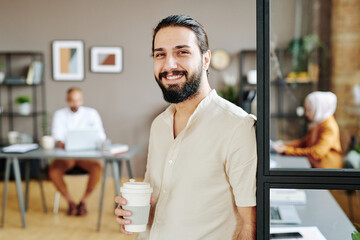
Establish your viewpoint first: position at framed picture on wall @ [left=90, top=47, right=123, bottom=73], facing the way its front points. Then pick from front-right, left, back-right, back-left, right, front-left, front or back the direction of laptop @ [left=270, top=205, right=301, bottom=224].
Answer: front

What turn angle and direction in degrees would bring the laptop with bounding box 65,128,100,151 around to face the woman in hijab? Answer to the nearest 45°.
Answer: approximately 135° to its right

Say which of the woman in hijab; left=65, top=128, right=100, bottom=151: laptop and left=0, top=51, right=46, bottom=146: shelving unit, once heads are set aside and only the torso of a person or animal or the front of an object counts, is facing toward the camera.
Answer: the shelving unit

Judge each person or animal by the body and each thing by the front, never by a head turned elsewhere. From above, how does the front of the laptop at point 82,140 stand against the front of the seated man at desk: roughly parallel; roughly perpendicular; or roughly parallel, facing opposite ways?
roughly parallel, facing opposite ways

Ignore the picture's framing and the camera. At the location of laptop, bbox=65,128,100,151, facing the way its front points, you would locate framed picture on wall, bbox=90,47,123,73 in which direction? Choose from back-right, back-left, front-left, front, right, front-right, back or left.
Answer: front

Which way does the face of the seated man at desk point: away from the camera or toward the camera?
toward the camera

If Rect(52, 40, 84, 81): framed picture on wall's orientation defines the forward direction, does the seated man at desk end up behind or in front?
in front

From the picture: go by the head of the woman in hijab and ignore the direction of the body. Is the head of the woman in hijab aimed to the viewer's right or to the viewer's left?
to the viewer's left

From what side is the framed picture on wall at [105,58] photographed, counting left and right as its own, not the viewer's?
front

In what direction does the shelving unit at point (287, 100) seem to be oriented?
toward the camera

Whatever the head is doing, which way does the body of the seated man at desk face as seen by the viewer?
toward the camera

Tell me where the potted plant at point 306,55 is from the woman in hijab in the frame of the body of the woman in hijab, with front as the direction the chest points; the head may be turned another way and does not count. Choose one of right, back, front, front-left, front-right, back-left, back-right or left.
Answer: right

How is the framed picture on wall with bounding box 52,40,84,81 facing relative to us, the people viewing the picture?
facing the viewer

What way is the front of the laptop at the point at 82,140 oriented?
away from the camera

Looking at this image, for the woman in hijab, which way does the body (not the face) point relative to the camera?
to the viewer's left

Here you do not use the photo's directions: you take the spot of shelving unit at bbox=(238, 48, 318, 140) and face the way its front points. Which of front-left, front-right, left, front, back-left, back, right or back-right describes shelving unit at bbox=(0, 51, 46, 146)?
right

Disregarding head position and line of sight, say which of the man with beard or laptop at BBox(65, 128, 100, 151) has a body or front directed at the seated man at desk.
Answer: the laptop

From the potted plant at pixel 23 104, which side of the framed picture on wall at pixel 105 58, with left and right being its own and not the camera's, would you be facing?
right

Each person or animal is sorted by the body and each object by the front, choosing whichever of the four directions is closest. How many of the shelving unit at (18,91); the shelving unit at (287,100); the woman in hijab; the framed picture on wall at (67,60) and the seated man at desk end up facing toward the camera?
4
